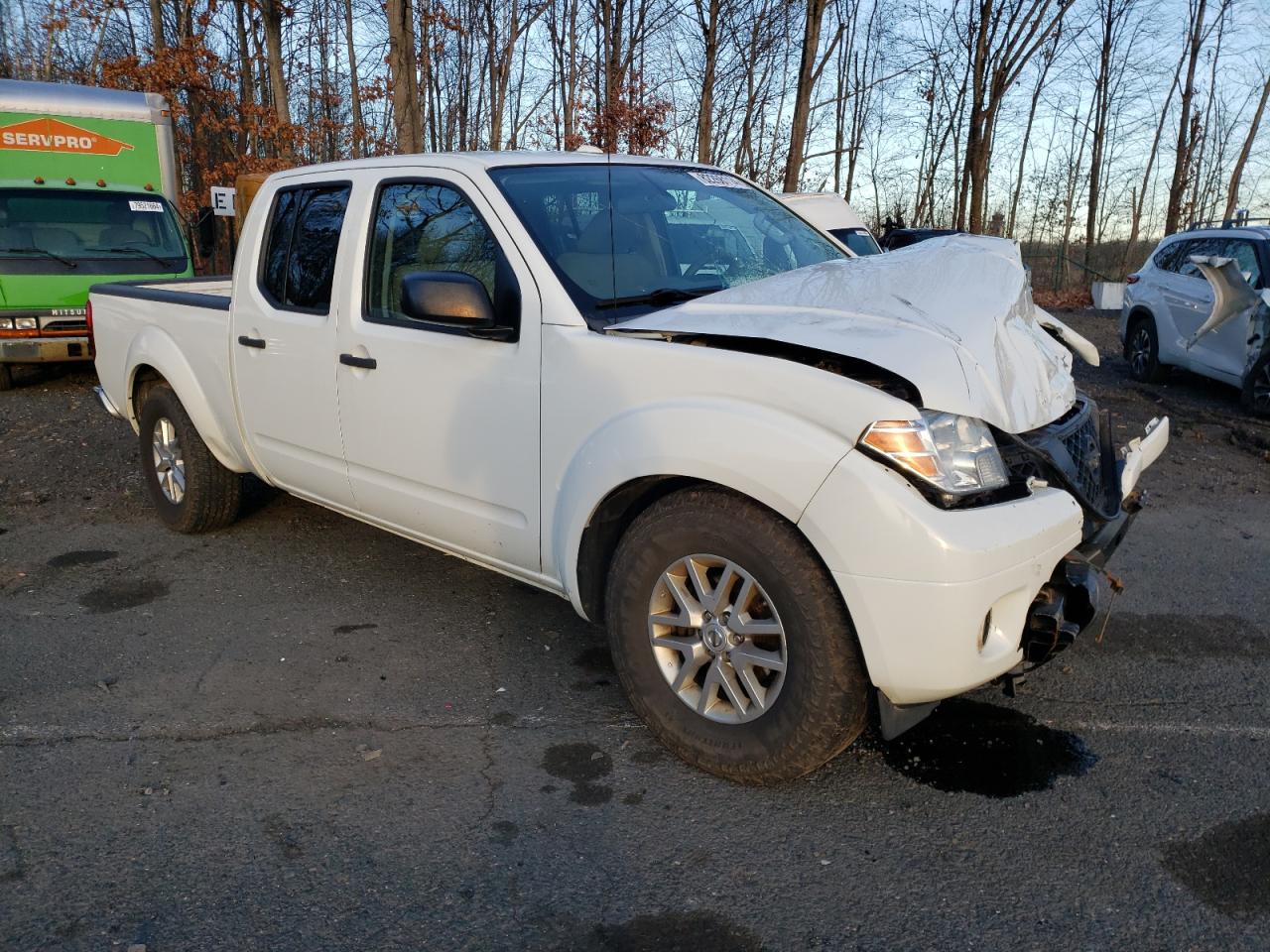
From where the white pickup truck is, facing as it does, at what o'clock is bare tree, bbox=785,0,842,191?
The bare tree is roughly at 8 o'clock from the white pickup truck.

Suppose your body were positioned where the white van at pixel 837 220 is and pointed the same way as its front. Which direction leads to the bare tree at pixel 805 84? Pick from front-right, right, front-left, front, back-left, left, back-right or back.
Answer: back-left

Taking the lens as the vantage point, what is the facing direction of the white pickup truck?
facing the viewer and to the right of the viewer

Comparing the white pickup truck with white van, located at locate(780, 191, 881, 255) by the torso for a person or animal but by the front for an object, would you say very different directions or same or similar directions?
same or similar directions

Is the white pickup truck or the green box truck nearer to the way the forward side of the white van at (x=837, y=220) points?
the white pickup truck

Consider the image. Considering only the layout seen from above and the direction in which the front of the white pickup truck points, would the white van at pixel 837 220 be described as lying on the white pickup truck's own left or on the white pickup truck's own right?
on the white pickup truck's own left

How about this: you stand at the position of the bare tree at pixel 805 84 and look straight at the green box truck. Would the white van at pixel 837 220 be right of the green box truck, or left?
left

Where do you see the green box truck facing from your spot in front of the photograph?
facing the viewer

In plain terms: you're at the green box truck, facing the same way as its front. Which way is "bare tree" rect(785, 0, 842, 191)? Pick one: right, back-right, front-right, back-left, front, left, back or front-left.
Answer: left

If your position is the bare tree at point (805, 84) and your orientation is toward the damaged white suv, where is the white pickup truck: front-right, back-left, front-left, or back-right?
front-right

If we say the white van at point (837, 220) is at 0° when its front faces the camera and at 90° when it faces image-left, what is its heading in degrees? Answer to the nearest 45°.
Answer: approximately 315°
